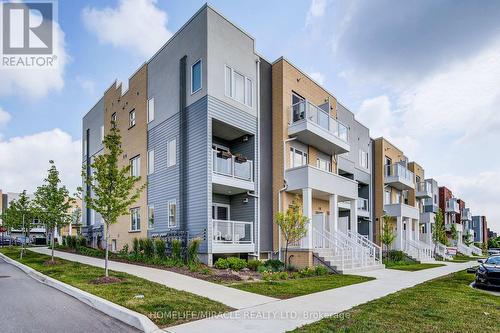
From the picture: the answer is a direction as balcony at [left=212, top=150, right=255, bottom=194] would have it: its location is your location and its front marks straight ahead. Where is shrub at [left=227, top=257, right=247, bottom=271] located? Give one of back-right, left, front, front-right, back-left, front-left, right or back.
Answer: front-right

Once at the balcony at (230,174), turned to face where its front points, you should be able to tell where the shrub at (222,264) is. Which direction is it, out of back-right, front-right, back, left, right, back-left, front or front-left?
front-right

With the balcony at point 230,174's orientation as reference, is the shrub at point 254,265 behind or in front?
in front

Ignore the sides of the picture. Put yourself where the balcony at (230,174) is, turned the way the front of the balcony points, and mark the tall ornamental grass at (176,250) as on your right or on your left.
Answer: on your right

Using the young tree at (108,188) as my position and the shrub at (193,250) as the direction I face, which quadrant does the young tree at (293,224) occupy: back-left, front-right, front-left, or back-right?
front-right

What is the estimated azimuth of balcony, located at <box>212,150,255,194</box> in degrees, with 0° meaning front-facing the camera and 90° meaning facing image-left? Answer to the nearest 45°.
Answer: approximately 315°

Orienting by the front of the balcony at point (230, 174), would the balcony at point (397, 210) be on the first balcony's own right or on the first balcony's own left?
on the first balcony's own left

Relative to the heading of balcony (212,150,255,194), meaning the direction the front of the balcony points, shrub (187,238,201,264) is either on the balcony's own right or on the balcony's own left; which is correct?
on the balcony's own right
